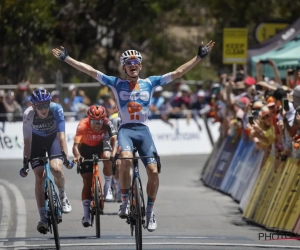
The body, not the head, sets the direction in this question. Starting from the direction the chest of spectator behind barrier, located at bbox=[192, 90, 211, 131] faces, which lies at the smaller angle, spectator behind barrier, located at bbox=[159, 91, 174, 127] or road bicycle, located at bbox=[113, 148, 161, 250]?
the road bicycle

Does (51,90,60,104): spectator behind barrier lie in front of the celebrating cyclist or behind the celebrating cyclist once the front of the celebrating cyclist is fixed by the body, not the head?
behind

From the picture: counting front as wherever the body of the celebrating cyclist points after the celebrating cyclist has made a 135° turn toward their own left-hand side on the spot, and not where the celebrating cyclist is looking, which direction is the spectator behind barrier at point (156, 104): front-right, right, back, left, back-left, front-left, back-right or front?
front-left

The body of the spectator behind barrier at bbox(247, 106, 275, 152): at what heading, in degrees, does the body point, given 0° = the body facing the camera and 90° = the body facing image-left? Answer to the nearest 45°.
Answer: approximately 45°

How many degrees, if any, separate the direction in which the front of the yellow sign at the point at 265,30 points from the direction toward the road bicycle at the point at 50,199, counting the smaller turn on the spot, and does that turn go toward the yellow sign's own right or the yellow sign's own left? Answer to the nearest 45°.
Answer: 0° — it already faces it

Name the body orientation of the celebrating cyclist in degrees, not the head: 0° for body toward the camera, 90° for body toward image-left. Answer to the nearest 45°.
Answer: approximately 0°
